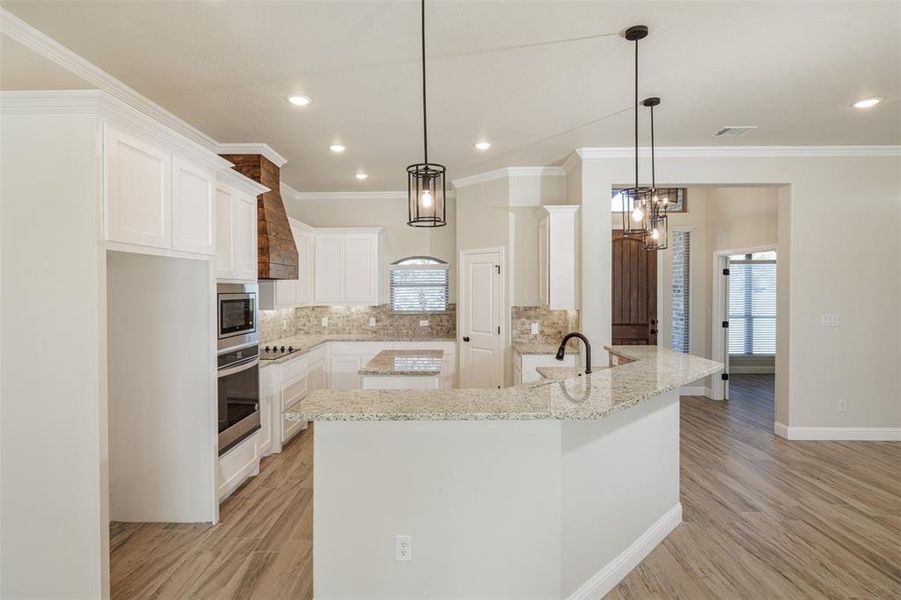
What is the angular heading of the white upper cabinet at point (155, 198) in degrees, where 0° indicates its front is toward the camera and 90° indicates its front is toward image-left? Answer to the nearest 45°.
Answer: approximately 315°

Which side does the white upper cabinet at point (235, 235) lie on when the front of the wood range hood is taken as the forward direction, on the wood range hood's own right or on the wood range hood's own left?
on the wood range hood's own right

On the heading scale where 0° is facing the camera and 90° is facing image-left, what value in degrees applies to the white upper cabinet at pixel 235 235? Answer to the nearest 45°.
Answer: approximately 315°

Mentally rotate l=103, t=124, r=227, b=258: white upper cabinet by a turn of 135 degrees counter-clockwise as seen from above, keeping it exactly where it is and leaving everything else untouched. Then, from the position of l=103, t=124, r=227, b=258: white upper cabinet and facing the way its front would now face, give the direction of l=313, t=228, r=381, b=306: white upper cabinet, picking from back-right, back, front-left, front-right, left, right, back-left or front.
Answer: front-right

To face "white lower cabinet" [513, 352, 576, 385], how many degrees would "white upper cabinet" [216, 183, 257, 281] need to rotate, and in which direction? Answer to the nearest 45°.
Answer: approximately 45° to its left

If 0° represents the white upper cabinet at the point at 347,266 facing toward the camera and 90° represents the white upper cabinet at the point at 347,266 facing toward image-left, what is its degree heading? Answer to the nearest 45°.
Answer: approximately 0°
